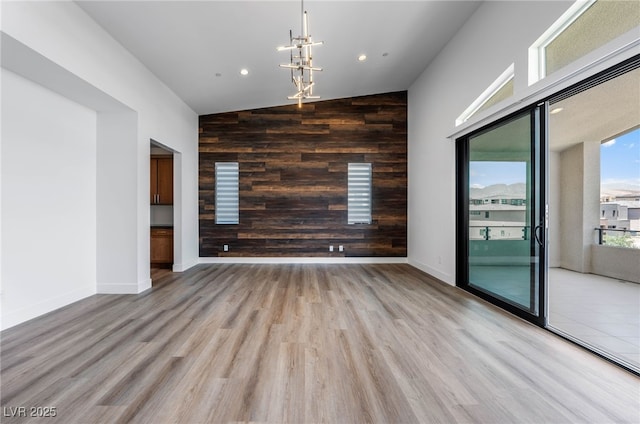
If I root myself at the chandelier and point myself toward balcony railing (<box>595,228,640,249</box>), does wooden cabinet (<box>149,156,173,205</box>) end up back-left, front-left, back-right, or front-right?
back-left

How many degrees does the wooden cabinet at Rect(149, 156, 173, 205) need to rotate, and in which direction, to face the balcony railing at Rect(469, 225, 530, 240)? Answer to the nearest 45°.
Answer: approximately 45° to its left

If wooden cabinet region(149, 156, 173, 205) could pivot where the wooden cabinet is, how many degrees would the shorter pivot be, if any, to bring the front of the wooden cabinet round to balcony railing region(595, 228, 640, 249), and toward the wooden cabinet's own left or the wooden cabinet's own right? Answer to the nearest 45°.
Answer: approximately 45° to the wooden cabinet's own left

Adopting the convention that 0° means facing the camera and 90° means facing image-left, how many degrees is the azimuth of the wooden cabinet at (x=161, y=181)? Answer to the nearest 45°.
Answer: approximately 0°
